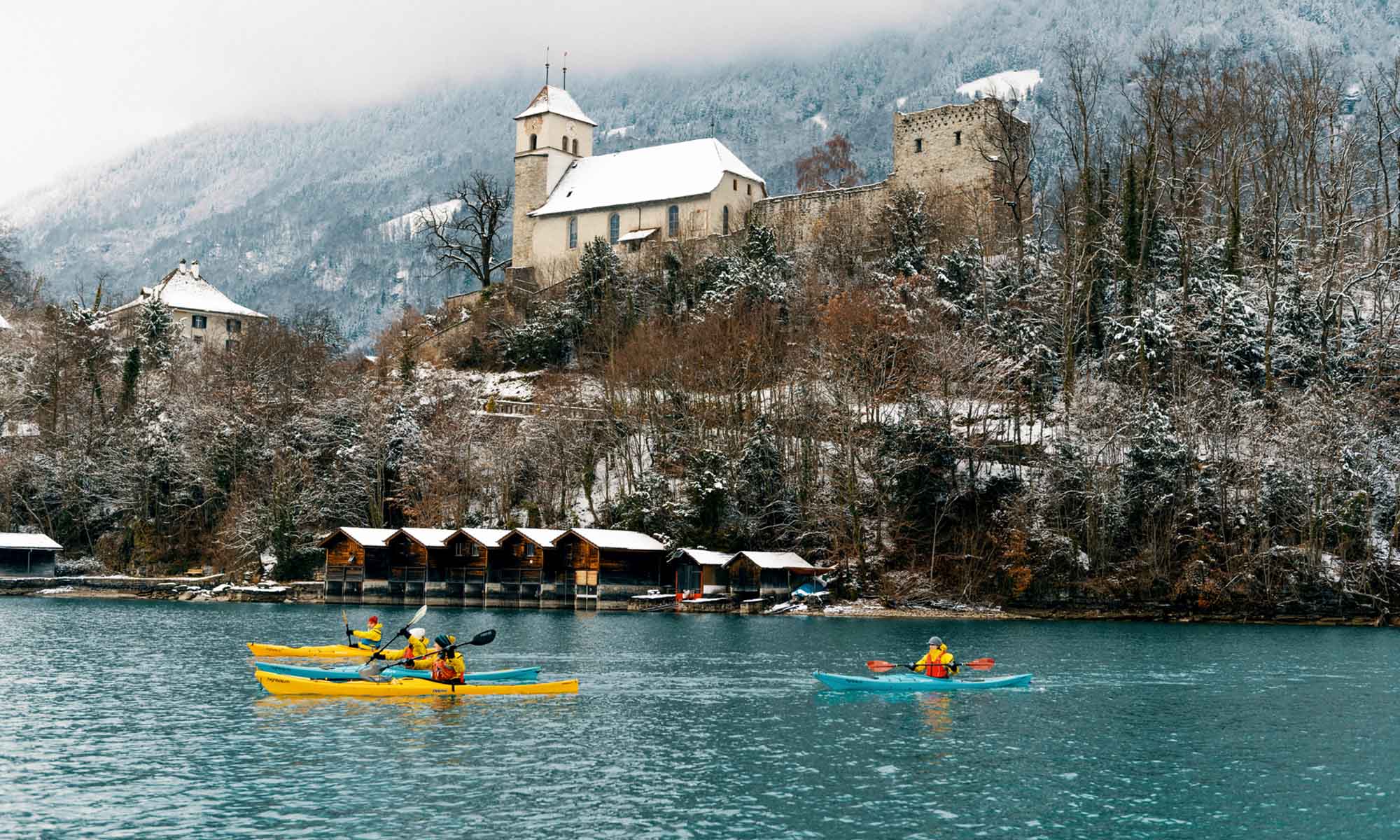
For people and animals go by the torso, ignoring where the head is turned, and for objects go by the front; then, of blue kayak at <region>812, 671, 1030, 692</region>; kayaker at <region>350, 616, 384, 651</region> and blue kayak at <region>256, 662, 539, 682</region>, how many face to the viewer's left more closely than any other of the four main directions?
3

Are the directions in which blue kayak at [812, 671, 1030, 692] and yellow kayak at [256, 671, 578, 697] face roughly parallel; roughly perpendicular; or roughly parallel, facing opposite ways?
roughly parallel

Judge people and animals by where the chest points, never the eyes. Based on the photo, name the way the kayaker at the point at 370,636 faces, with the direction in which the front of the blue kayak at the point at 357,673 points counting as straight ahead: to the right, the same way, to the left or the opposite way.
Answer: the same way

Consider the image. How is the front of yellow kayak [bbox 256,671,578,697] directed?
to the viewer's left

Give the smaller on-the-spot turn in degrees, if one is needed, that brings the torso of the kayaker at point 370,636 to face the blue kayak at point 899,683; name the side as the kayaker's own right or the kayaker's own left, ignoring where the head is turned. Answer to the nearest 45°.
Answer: approximately 135° to the kayaker's own left

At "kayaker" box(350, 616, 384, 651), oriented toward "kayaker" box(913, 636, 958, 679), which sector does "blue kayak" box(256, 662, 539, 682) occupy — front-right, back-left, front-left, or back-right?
front-right

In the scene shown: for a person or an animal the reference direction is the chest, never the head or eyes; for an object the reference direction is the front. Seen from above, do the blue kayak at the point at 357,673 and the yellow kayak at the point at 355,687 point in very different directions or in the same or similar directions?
same or similar directions

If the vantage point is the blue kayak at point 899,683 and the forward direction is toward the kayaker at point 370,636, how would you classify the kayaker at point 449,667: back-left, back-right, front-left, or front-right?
front-left

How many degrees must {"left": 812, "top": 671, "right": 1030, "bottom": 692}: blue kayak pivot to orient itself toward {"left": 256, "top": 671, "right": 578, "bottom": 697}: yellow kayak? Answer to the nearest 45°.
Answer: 0° — it already faces it

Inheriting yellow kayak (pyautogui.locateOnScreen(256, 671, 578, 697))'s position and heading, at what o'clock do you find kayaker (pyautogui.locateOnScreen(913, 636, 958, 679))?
The kayaker is roughly at 6 o'clock from the yellow kayak.

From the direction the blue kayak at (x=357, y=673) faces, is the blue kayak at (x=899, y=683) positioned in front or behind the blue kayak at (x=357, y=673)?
behind

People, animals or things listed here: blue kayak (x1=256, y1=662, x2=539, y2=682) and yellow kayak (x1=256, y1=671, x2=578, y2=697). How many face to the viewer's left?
2

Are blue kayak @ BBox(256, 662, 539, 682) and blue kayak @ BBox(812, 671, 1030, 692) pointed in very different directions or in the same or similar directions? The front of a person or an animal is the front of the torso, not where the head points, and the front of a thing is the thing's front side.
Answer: same or similar directions
